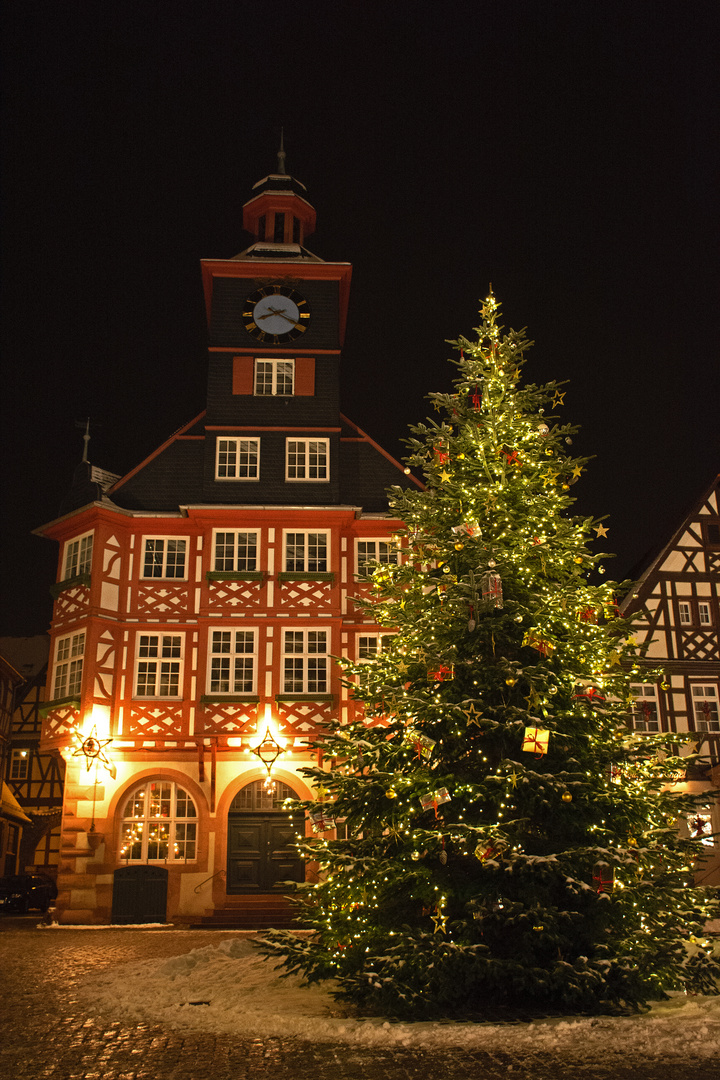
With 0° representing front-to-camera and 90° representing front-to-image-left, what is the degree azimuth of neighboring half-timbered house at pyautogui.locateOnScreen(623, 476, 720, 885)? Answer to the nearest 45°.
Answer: approximately 0°

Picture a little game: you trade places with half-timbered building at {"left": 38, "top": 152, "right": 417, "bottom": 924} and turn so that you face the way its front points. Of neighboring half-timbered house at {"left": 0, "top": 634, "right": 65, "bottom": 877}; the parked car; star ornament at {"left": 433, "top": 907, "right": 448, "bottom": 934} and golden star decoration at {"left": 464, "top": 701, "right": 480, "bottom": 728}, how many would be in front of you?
2

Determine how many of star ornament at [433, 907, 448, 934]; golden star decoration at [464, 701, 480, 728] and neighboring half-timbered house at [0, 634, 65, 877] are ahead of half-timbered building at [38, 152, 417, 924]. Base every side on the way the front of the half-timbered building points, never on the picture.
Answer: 2

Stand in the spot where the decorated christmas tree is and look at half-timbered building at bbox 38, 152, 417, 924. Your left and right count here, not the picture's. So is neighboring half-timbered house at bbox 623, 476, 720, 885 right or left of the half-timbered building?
right

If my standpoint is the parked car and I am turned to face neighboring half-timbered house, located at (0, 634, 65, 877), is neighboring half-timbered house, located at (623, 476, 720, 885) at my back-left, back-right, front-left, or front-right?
back-right

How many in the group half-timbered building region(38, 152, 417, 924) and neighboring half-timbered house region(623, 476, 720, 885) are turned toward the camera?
2

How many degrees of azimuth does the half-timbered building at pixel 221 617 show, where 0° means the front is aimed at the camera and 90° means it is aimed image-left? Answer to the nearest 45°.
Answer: approximately 0°

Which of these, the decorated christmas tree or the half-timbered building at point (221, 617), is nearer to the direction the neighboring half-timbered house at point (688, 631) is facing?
the decorated christmas tree

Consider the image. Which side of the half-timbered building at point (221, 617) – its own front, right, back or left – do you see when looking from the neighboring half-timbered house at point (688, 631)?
left

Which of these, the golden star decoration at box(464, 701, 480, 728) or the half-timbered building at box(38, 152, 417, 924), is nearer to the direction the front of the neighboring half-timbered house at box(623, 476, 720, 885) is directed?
the golden star decoration

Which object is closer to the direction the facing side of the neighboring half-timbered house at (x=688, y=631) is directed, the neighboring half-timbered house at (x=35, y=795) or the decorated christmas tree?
the decorated christmas tree

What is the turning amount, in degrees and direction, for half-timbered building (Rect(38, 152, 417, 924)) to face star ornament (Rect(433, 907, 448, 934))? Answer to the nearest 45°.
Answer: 0° — it already faces it

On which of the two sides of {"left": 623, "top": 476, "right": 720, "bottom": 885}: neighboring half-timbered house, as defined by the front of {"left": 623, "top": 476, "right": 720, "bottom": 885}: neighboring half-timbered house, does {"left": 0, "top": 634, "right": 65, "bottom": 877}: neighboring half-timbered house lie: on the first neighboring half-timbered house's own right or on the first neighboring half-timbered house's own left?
on the first neighboring half-timbered house's own right
